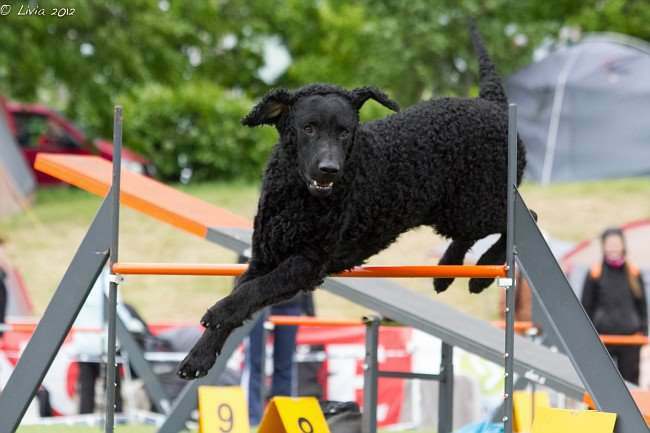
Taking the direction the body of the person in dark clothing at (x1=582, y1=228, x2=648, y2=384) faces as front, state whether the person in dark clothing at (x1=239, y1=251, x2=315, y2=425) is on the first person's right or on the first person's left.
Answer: on the first person's right

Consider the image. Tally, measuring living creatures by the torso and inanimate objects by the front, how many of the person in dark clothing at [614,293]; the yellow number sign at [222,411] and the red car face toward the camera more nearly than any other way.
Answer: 2

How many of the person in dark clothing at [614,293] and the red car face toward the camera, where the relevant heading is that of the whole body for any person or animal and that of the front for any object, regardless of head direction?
1

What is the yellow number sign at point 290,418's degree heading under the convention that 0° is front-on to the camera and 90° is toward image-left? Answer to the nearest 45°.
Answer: approximately 315°

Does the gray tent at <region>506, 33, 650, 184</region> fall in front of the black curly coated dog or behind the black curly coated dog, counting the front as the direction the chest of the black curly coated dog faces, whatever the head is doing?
behind

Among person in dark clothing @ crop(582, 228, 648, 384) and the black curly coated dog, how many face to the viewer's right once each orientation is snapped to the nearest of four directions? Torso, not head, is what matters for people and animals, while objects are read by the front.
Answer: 0

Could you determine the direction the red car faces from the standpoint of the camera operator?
facing to the right of the viewer

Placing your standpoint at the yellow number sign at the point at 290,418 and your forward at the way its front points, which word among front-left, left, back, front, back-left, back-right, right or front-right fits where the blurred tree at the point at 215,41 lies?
back-left

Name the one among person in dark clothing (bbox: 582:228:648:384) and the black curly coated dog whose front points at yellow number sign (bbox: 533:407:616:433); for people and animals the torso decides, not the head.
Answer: the person in dark clothing
